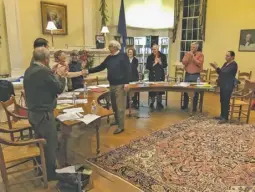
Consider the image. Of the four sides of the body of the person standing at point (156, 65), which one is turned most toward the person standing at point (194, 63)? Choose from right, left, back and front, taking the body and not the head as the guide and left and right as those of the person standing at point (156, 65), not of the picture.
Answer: left

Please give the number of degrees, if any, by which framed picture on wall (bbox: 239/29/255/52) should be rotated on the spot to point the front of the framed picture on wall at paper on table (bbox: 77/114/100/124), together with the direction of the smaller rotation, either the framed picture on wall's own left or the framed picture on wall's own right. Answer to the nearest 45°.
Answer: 0° — it already faces it

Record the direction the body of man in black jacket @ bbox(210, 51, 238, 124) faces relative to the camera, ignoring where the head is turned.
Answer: to the viewer's left
